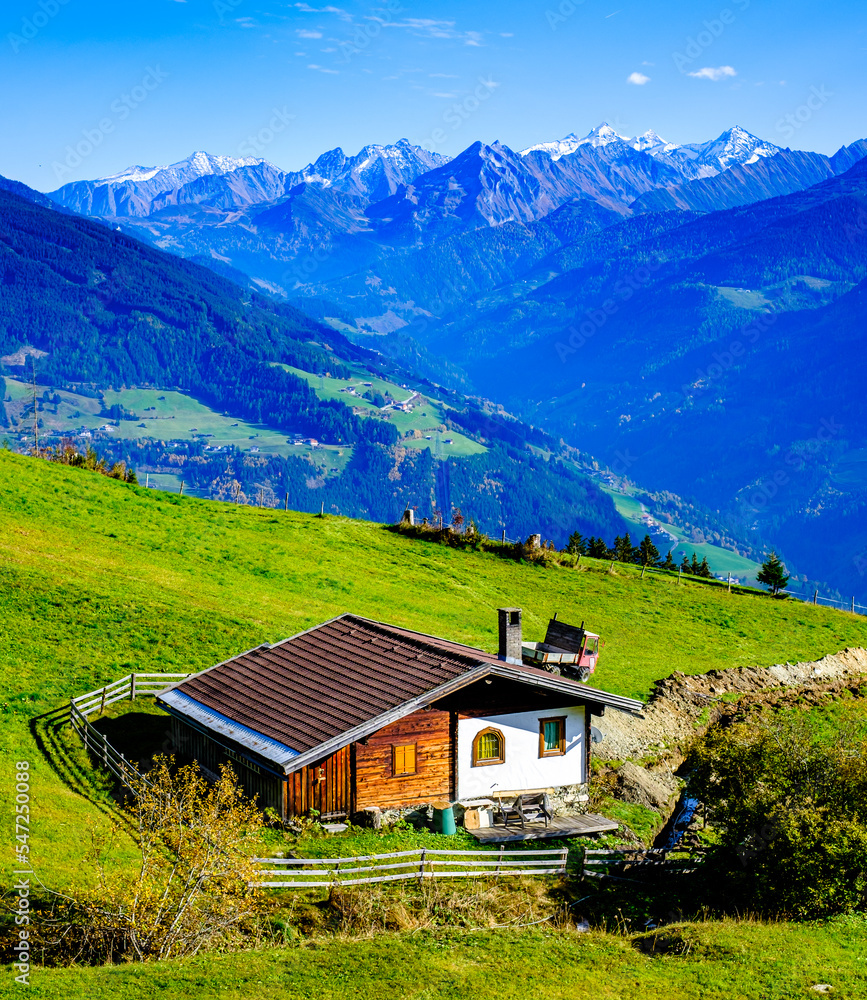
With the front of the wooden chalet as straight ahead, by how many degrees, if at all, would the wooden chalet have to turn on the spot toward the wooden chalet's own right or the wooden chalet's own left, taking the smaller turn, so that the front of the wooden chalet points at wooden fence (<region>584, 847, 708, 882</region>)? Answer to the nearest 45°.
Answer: approximately 45° to the wooden chalet's own left

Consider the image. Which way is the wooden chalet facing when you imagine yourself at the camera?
facing the viewer and to the right of the viewer

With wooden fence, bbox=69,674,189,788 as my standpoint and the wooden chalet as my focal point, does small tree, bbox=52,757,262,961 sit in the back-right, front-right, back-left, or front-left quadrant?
front-right

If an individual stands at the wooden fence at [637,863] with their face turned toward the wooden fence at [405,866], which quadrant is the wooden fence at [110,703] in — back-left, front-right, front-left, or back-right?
front-right

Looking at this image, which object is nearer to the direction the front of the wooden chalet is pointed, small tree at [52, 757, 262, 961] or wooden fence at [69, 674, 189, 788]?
the small tree

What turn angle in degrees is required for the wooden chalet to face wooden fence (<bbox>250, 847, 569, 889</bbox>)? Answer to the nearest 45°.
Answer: approximately 45° to its right

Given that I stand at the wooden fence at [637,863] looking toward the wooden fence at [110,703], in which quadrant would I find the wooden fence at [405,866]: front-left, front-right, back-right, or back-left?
front-left

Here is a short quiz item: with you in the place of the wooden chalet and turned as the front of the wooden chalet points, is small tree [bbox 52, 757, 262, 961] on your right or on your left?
on your right
